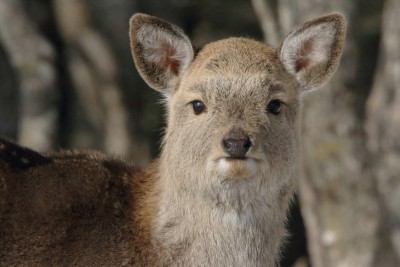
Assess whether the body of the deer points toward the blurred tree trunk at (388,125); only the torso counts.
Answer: no

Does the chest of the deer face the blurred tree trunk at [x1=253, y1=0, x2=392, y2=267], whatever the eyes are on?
no

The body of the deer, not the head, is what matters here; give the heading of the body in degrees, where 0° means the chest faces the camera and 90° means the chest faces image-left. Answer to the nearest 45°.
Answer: approximately 315°

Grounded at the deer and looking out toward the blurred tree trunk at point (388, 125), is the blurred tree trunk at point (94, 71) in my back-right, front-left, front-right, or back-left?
front-left

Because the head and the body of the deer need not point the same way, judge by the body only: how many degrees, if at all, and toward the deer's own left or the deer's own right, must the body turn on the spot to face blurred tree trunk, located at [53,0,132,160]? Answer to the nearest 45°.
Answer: approximately 135° to the deer's own left
